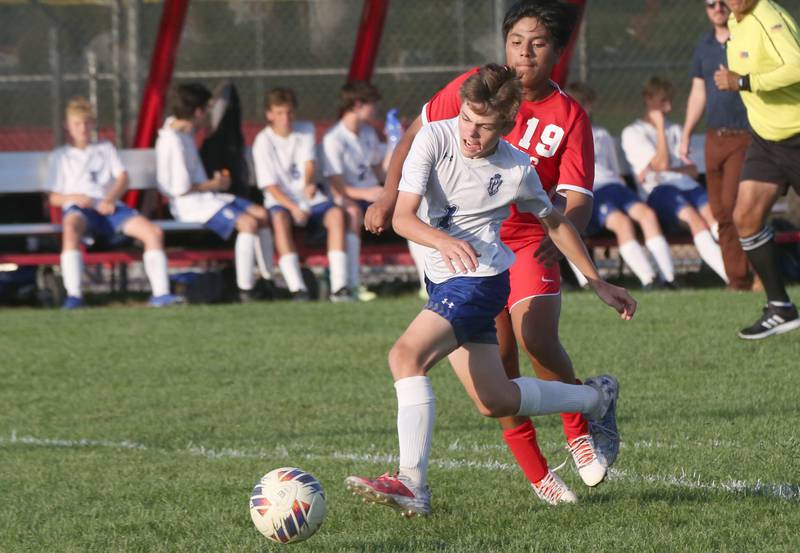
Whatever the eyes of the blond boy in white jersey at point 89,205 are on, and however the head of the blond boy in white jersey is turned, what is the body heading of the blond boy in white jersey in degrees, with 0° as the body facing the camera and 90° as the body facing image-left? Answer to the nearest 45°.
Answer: approximately 0°

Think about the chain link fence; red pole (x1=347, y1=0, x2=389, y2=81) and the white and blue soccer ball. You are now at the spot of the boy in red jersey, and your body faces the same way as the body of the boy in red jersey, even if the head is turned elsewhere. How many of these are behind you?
2

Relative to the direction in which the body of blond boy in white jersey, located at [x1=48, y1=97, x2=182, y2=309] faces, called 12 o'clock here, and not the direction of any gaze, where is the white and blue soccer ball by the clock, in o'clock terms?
The white and blue soccer ball is roughly at 12 o'clock from the blond boy in white jersey.

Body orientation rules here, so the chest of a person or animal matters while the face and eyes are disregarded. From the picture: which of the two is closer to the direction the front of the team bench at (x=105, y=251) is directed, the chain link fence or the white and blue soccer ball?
the white and blue soccer ball

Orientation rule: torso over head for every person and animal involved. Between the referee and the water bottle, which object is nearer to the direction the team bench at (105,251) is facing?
the referee

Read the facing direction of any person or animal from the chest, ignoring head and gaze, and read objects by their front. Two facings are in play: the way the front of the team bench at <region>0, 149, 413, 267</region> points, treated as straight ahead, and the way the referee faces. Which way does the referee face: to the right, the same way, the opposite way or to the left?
to the right

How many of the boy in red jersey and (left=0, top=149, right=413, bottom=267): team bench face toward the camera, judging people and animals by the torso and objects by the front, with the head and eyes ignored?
2

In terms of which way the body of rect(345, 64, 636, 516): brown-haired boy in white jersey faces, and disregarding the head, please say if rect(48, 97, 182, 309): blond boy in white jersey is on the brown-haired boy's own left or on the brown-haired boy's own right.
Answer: on the brown-haired boy's own right

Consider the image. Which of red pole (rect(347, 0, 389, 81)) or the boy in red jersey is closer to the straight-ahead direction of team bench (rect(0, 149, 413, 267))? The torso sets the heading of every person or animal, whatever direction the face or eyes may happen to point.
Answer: the boy in red jersey

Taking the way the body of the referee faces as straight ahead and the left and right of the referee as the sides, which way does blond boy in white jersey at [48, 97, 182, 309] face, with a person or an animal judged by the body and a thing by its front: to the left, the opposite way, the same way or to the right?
to the left

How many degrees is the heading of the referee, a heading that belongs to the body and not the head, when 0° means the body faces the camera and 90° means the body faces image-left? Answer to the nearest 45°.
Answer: approximately 45°

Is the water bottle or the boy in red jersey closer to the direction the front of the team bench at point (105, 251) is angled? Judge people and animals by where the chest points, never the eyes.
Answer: the boy in red jersey
